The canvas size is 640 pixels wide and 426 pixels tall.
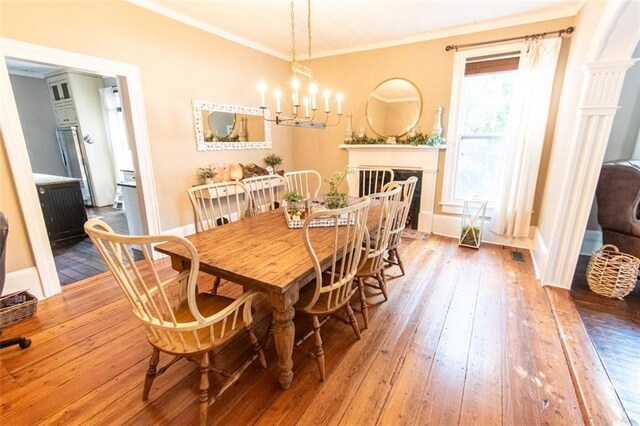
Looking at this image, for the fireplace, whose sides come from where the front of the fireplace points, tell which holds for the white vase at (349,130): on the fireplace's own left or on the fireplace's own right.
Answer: on the fireplace's own right

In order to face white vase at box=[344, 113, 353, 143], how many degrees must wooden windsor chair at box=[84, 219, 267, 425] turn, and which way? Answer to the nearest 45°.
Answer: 0° — it already faces it

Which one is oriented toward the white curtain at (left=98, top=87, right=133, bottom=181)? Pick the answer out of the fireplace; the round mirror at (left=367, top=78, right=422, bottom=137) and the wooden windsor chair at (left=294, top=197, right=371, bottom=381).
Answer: the wooden windsor chair

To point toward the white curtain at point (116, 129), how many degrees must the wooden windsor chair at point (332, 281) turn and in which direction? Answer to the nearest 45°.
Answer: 0° — it already faces it

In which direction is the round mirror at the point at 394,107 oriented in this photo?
toward the camera

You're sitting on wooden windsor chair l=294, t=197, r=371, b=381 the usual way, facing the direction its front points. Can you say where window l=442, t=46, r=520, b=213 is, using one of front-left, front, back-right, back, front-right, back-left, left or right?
right

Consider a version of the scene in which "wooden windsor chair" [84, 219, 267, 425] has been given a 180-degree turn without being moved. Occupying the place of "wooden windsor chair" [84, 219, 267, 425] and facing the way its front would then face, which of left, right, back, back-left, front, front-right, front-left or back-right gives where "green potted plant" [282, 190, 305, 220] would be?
back

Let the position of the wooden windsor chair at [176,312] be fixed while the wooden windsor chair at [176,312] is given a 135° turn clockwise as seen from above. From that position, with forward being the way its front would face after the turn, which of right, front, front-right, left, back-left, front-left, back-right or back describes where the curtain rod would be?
left

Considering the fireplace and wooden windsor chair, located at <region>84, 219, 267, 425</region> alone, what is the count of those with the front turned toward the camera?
1

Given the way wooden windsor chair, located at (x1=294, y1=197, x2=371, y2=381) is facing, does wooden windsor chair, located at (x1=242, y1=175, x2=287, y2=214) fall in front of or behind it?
in front

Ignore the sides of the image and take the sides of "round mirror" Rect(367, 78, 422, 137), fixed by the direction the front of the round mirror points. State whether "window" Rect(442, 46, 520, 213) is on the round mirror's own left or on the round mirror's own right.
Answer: on the round mirror's own left

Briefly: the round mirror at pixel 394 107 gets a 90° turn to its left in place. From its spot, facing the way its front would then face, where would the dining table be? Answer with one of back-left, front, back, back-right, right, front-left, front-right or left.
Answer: right

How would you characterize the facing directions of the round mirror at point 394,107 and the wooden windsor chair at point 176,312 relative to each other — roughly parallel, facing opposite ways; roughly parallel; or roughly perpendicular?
roughly parallel, facing opposite ways

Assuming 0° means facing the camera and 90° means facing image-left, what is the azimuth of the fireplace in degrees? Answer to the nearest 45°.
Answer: approximately 0°

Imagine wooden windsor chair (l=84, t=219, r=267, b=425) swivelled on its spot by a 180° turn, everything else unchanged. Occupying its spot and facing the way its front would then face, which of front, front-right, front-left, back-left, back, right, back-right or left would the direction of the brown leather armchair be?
back-left

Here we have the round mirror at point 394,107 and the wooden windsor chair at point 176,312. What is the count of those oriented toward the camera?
1

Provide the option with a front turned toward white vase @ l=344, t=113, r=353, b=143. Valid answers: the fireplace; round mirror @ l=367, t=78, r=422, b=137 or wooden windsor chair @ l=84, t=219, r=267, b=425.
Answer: the wooden windsor chair

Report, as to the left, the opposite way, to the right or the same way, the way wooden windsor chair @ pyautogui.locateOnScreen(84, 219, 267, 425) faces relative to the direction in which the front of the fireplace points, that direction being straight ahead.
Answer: the opposite way

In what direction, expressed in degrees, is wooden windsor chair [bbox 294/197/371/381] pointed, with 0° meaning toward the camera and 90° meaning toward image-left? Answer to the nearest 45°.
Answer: approximately 135°

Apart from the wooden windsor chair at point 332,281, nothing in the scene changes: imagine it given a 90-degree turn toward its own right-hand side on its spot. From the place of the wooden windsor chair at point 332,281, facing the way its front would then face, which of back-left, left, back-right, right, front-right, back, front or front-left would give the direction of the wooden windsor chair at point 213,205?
left

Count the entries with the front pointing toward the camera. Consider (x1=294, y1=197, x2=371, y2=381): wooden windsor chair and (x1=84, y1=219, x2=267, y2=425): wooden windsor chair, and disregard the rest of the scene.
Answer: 0

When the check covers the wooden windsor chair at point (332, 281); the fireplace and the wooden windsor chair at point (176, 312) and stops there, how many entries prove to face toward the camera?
1

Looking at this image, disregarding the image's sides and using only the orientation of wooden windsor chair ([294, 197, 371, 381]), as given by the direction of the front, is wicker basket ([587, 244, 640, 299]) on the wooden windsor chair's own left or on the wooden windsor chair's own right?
on the wooden windsor chair's own right
